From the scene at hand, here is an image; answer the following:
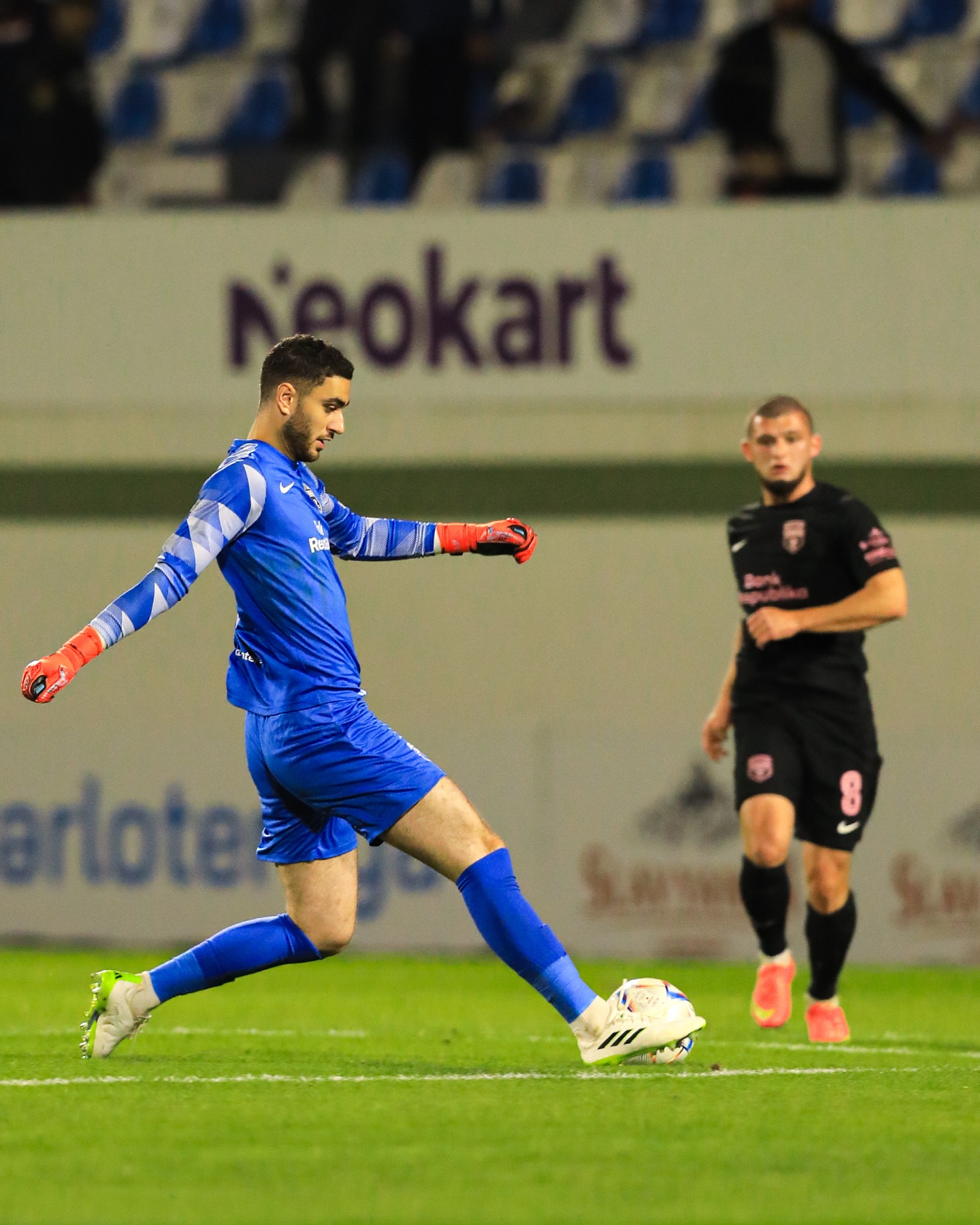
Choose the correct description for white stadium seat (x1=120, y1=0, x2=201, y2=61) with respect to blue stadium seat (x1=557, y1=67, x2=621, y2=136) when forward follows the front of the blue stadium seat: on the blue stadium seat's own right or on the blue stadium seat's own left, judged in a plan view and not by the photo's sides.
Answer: on the blue stadium seat's own right

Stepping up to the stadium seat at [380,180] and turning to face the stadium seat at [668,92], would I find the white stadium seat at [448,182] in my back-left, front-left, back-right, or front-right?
front-right

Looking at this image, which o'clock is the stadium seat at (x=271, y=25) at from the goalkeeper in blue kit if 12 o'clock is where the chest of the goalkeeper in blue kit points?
The stadium seat is roughly at 9 o'clock from the goalkeeper in blue kit.

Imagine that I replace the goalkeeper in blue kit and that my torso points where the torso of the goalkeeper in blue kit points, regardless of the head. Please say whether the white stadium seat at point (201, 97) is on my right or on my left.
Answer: on my left

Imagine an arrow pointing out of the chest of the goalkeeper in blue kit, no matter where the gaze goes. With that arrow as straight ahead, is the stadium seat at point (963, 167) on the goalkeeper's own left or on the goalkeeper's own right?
on the goalkeeper's own left

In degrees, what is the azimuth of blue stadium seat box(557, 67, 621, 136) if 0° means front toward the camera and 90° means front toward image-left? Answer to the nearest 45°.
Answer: approximately 45°

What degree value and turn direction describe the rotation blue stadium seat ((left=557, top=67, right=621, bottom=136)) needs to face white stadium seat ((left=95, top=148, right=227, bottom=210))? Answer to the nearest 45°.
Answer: approximately 45° to its right

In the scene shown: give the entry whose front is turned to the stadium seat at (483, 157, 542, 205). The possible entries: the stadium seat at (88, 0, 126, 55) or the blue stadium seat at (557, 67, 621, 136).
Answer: the blue stadium seat

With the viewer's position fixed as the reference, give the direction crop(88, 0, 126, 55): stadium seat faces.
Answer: facing the viewer and to the left of the viewer

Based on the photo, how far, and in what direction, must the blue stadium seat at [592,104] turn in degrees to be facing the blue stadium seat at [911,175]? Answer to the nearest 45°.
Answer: approximately 135° to its left

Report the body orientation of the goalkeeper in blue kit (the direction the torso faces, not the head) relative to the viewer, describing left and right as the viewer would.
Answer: facing to the right of the viewer

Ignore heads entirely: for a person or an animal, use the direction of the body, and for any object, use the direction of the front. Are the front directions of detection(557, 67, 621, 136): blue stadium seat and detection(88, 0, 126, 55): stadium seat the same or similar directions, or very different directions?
same or similar directions

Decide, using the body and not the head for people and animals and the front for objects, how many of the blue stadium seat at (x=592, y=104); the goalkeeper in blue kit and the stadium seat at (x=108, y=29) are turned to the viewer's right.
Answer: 1

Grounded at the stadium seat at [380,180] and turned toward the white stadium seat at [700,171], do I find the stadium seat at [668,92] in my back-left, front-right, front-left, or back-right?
front-left

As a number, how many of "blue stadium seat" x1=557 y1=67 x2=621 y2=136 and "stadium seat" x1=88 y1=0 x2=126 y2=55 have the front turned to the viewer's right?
0

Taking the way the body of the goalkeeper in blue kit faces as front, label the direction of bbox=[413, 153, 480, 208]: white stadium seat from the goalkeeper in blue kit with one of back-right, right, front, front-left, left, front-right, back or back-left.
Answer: left

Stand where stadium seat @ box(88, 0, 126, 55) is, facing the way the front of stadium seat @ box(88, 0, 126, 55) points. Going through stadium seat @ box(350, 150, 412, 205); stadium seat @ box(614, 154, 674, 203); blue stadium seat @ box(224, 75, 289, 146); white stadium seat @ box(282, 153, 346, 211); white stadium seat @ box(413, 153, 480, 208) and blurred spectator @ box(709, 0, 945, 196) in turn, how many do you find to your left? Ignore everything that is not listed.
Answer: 6

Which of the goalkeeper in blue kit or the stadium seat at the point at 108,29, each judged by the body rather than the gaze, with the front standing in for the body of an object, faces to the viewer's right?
the goalkeeper in blue kit

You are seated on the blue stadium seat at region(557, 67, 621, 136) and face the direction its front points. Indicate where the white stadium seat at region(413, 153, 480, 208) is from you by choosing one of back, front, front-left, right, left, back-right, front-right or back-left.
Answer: front

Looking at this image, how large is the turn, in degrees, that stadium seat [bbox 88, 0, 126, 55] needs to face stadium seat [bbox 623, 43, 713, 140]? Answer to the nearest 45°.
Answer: approximately 90° to its left

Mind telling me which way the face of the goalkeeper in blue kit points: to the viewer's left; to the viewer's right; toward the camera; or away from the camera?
to the viewer's right

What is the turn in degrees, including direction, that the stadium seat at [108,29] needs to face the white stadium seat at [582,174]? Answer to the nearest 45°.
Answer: approximately 90° to its left
